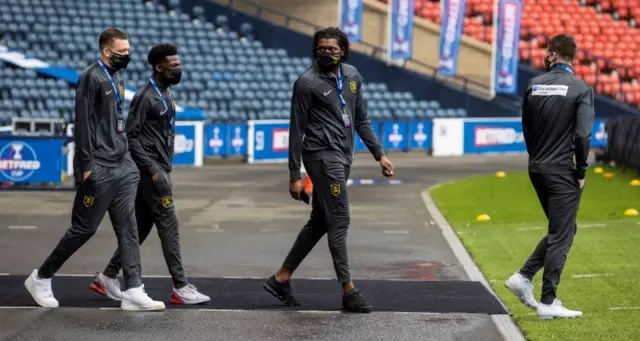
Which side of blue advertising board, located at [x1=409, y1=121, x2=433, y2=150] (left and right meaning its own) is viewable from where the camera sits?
front

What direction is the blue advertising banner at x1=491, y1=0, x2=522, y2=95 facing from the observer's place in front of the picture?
facing the viewer

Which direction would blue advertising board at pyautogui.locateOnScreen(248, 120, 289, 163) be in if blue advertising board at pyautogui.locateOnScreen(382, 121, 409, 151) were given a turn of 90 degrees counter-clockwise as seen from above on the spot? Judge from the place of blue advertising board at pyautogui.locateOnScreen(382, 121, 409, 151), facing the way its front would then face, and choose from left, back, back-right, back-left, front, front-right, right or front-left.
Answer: back-right

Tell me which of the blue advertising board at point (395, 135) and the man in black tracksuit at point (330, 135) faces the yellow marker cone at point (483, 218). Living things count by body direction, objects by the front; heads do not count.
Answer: the blue advertising board

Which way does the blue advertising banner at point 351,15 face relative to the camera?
toward the camera

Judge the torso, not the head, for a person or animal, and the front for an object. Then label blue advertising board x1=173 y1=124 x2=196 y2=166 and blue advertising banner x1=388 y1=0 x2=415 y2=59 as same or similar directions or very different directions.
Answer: same or similar directions

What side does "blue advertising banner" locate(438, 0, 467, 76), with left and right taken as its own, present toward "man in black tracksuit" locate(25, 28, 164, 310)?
front

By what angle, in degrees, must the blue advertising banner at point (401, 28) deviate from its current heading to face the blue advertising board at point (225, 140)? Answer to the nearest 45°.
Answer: approximately 45° to its right

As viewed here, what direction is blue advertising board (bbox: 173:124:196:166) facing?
toward the camera

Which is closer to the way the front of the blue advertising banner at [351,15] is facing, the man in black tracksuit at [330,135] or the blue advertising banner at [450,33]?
the man in black tracksuit

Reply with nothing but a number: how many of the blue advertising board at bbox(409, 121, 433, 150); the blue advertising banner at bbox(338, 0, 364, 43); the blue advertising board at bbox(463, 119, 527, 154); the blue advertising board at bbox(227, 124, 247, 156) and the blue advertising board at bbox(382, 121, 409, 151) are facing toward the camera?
5

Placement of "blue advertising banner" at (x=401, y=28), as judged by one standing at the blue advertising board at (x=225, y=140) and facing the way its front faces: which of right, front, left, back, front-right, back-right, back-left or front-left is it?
back-left

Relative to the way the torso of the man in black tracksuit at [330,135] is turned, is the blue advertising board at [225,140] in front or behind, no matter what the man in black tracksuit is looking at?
behind
